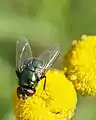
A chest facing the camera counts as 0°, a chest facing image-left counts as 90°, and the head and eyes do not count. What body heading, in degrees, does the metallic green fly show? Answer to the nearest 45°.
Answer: approximately 0°
